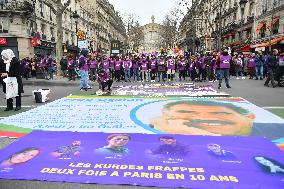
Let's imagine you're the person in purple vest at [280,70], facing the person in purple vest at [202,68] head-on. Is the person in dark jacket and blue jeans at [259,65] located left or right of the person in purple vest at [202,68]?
right

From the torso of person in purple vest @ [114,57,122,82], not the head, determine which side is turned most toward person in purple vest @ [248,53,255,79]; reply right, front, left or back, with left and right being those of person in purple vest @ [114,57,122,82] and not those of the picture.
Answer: left

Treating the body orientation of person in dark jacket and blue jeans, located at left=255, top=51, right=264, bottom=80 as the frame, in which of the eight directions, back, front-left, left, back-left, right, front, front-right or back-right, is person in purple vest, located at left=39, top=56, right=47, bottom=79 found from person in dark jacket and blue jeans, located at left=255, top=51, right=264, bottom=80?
right

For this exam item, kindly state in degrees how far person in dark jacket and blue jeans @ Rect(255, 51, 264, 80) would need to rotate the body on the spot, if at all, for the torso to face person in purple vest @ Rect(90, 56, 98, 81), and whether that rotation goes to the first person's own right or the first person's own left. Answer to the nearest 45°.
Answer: approximately 90° to the first person's own right

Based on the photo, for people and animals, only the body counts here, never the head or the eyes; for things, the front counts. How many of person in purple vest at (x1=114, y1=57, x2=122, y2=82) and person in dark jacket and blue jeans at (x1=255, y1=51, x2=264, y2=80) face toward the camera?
2

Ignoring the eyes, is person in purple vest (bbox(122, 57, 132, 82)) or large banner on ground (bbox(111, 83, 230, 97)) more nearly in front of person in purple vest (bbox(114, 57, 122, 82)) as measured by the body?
the large banner on ground

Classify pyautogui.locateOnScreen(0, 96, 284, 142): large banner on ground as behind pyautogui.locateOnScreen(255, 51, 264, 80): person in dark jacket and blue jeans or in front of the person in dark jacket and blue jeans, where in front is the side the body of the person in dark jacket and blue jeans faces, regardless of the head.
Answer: in front

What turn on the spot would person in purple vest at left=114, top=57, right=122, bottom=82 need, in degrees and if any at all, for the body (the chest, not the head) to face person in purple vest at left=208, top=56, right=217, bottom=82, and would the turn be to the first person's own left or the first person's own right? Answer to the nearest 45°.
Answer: approximately 90° to the first person's own left

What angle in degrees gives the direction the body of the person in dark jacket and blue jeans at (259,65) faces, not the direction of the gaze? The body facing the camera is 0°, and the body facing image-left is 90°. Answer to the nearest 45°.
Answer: approximately 0°

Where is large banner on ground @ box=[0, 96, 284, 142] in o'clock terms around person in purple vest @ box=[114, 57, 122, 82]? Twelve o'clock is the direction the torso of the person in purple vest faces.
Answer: The large banner on ground is roughly at 12 o'clock from the person in purple vest.

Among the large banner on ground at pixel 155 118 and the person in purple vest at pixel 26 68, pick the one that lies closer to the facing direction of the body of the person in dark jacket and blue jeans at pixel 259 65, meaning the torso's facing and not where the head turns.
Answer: the large banner on ground

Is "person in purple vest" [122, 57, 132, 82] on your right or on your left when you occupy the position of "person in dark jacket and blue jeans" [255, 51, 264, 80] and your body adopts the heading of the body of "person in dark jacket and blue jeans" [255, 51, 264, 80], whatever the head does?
on your right

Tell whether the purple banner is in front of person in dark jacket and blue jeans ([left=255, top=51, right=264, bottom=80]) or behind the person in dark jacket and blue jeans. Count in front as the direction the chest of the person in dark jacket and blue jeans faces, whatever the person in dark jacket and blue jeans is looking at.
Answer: in front
